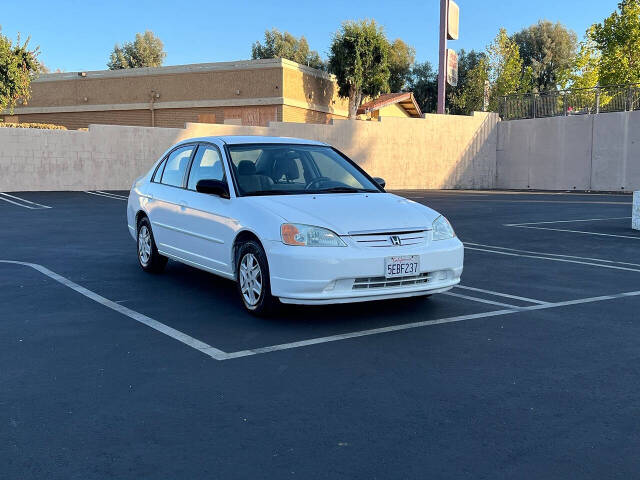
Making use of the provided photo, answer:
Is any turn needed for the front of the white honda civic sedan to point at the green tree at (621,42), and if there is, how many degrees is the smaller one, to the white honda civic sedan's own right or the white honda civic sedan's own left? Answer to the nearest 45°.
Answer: approximately 90° to the white honda civic sedan's own left

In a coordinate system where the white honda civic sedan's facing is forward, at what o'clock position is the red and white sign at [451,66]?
The red and white sign is roughly at 8 o'clock from the white honda civic sedan.

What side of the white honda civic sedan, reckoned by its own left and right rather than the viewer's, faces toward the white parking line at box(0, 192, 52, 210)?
back
